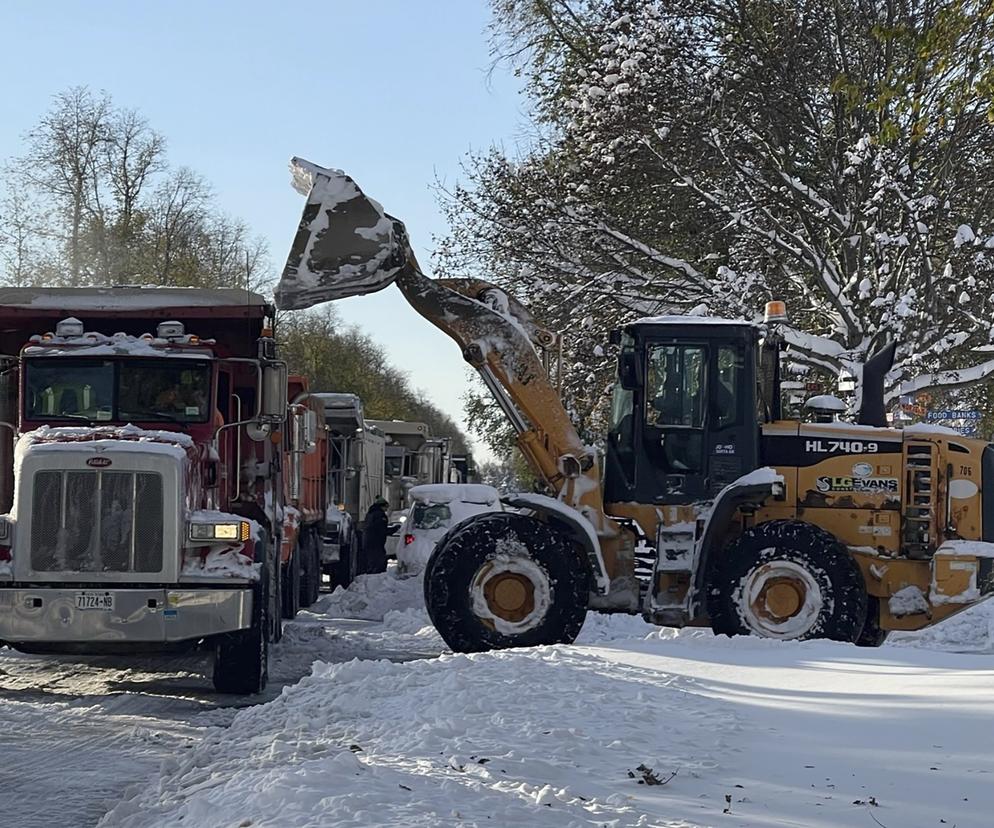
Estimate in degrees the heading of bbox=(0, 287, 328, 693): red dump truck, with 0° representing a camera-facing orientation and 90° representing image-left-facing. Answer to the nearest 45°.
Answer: approximately 0°

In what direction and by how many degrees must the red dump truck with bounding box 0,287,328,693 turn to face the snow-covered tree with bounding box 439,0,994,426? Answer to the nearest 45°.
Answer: approximately 135° to its left

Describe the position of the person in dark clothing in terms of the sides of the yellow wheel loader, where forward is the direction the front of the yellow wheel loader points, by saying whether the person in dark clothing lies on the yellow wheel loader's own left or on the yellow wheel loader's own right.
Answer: on the yellow wheel loader's own right

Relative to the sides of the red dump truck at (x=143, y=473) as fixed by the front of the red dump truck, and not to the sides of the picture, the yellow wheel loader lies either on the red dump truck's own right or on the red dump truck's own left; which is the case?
on the red dump truck's own left

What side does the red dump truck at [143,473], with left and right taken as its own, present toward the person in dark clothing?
back

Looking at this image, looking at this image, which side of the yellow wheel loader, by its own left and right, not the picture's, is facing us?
left

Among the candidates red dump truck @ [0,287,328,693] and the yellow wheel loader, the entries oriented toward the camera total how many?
1

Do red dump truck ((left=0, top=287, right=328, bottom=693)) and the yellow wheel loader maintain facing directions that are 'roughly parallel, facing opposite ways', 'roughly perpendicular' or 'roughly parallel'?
roughly perpendicular

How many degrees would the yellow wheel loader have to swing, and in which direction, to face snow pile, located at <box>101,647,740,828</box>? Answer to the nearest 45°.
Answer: approximately 90° to its left
